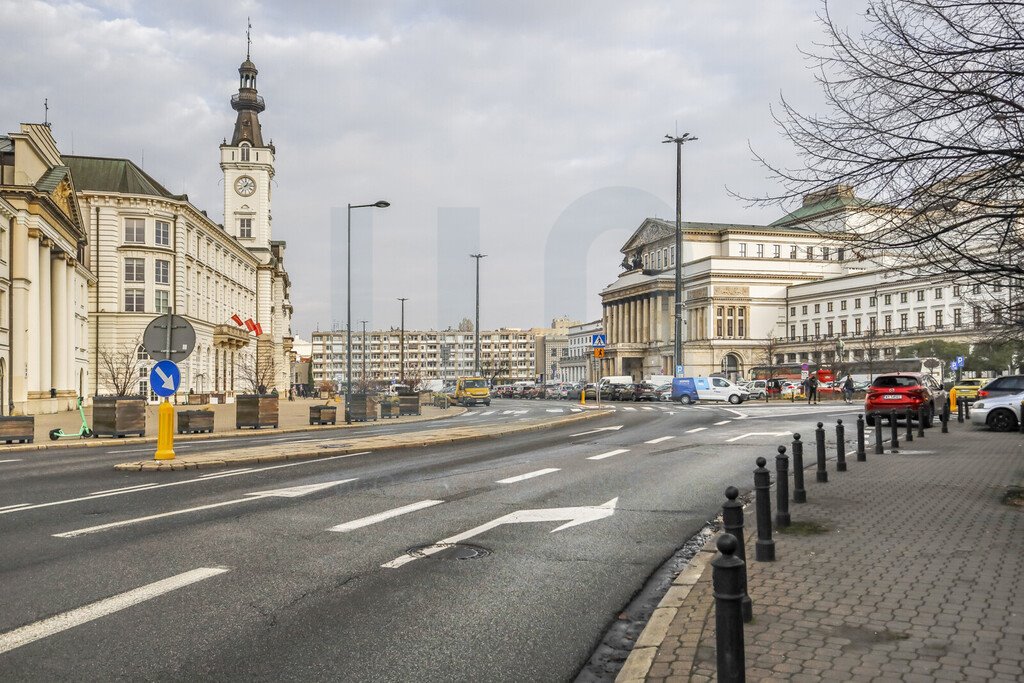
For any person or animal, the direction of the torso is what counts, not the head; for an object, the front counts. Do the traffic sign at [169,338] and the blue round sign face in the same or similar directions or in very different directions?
very different directions

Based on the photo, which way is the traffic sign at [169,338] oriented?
away from the camera

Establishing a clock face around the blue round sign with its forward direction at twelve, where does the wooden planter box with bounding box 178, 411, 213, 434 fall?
The wooden planter box is roughly at 6 o'clock from the blue round sign.

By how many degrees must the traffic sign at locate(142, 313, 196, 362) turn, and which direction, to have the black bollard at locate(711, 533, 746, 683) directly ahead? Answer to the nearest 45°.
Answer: approximately 180°

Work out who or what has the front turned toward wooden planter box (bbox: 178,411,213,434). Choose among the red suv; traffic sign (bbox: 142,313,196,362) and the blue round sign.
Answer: the traffic sign

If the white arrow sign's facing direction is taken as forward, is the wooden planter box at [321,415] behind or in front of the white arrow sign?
behind

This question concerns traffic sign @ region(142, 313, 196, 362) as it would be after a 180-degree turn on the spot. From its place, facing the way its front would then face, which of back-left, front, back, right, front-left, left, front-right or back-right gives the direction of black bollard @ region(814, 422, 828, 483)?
front-left

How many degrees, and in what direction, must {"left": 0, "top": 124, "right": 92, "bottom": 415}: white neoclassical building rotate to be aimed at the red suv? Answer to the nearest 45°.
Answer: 0° — it already faces it

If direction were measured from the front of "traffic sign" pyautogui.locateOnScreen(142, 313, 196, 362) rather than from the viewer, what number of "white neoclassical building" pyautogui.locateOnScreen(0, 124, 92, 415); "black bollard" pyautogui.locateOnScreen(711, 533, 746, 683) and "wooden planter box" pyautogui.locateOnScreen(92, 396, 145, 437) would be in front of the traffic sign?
2

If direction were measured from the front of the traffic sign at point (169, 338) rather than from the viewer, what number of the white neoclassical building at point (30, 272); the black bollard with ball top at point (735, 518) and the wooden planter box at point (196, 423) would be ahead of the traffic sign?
2

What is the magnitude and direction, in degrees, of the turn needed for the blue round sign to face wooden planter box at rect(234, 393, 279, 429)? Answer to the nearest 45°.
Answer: approximately 180°

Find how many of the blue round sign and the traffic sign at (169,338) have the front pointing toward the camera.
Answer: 1

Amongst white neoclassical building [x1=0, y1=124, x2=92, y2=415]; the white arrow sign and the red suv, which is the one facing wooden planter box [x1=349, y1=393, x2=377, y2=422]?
the white neoclassical building
